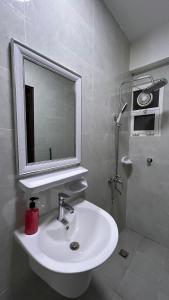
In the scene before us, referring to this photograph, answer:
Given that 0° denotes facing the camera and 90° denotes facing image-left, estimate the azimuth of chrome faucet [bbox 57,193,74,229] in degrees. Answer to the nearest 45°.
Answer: approximately 315°

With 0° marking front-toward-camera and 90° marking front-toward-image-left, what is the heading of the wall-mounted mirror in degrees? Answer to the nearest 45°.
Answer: approximately 315°

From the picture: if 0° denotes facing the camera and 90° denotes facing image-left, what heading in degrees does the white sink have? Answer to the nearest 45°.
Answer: approximately 315°
